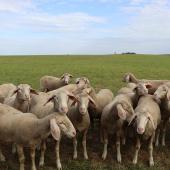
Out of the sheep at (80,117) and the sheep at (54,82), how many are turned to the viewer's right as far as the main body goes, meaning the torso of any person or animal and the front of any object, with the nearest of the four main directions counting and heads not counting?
1

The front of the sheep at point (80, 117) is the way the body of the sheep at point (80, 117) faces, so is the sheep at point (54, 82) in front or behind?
behind

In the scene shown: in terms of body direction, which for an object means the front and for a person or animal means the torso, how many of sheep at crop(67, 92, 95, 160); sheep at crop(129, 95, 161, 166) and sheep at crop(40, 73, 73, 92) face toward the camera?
2

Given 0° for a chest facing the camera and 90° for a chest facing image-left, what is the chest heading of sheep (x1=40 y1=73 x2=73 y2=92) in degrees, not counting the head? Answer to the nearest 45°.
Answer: approximately 270°

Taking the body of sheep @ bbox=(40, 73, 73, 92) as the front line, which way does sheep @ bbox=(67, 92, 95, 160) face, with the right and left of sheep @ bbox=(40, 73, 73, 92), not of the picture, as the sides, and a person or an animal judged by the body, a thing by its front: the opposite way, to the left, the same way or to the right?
to the right

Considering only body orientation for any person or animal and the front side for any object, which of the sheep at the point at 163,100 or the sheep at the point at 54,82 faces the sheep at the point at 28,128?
the sheep at the point at 163,100

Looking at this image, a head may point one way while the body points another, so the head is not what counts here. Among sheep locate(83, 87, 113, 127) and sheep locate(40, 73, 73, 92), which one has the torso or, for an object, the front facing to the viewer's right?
sheep locate(40, 73, 73, 92)

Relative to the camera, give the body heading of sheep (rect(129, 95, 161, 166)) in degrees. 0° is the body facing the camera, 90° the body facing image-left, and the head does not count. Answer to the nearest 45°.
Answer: approximately 0°
